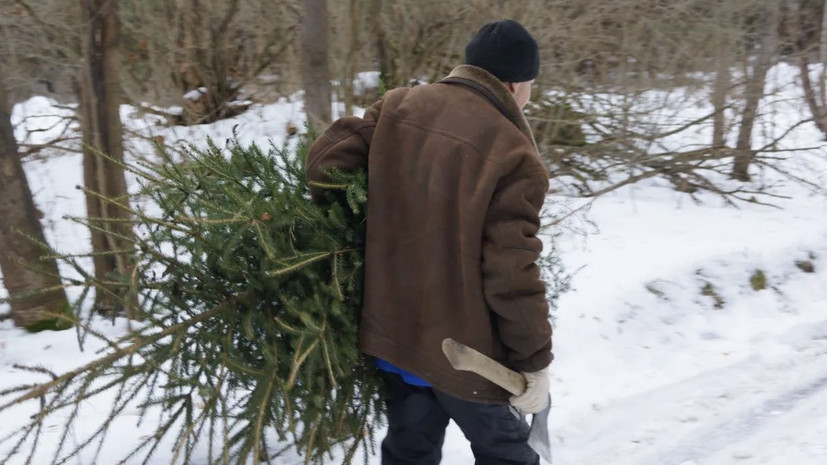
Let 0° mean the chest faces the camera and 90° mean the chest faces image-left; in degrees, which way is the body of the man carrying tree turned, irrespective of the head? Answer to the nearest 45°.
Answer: approximately 225°

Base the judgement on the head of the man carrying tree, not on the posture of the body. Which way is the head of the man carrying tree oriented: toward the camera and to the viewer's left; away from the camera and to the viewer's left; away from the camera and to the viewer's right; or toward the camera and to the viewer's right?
away from the camera and to the viewer's right

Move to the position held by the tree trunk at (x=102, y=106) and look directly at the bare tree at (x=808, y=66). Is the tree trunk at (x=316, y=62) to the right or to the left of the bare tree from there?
left

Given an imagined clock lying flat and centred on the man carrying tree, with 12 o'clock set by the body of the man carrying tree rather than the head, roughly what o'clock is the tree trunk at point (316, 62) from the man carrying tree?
The tree trunk is roughly at 10 o'clock from the man carrying tree.

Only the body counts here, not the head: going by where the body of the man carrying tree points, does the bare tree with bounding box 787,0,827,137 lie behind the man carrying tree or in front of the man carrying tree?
in front

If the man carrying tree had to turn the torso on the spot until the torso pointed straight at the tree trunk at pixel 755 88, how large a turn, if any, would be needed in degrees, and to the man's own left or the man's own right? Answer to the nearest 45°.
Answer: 0° — they already face it

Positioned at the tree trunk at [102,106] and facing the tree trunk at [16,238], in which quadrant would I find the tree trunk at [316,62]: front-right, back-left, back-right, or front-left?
back-right

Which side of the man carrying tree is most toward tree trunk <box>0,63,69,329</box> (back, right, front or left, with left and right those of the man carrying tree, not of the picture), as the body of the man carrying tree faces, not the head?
left

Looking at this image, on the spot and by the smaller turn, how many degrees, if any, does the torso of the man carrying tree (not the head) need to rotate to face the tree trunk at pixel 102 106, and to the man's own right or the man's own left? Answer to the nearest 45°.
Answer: approximately 90° to the man's own left
